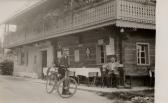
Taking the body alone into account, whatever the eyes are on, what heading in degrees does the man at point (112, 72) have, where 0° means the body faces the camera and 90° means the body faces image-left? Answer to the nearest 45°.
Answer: approximately 0°

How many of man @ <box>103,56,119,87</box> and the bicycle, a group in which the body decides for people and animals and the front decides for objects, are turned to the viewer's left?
0

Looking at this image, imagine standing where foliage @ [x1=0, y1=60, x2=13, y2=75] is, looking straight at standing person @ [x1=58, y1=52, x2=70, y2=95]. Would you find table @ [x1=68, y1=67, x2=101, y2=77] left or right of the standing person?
left

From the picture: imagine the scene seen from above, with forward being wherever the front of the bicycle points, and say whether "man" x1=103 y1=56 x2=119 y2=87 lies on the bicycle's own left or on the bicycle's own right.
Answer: on the bicycle's own left

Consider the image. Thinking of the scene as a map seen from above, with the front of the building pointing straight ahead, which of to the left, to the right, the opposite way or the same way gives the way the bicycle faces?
to the left

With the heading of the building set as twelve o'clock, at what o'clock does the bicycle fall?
The bicycle is roughly at 11 o'clock from the building.

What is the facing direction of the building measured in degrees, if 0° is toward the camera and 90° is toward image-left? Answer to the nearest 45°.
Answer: approximately 45°

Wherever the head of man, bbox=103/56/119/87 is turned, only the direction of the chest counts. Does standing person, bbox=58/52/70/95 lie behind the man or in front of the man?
in front

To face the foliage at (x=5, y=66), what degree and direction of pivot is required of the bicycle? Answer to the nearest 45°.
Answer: approximately 180°
